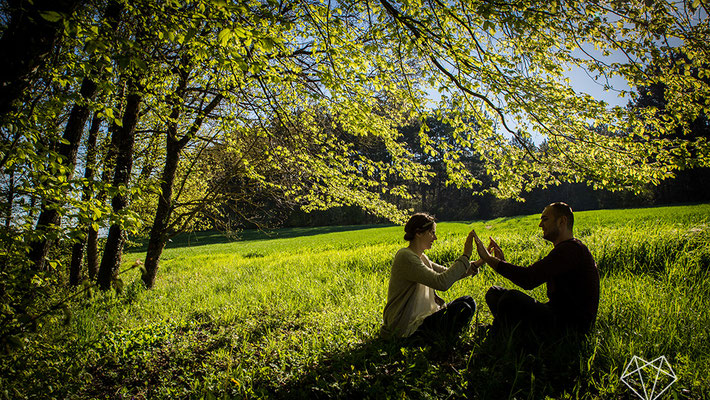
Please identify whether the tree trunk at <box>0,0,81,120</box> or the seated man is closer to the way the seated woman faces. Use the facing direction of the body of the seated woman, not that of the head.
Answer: the seated man

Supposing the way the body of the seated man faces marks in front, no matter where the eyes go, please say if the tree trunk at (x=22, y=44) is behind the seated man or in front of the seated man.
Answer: in front

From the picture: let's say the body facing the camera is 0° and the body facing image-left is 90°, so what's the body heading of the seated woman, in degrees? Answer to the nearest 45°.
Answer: approximately 270°

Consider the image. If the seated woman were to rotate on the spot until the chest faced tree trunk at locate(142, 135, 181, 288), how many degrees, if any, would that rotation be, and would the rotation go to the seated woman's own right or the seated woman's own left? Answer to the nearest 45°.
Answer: approximately 135° to the seated woman's own left

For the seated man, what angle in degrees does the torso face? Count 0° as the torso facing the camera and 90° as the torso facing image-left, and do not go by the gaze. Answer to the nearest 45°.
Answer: approximately 90°

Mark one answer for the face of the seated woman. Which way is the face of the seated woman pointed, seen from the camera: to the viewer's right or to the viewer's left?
to the viewer's right

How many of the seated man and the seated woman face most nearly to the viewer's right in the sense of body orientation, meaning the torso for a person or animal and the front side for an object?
1

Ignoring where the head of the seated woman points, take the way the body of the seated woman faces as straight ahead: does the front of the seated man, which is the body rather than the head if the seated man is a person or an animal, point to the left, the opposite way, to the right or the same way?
the opposite way

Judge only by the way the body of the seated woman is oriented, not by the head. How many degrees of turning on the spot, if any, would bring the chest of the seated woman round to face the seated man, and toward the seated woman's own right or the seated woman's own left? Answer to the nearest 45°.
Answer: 0° — they already face them

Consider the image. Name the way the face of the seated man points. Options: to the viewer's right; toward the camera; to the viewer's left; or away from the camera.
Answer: to the viewer's left

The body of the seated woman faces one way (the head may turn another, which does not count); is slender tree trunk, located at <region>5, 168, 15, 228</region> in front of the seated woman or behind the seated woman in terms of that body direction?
behind
